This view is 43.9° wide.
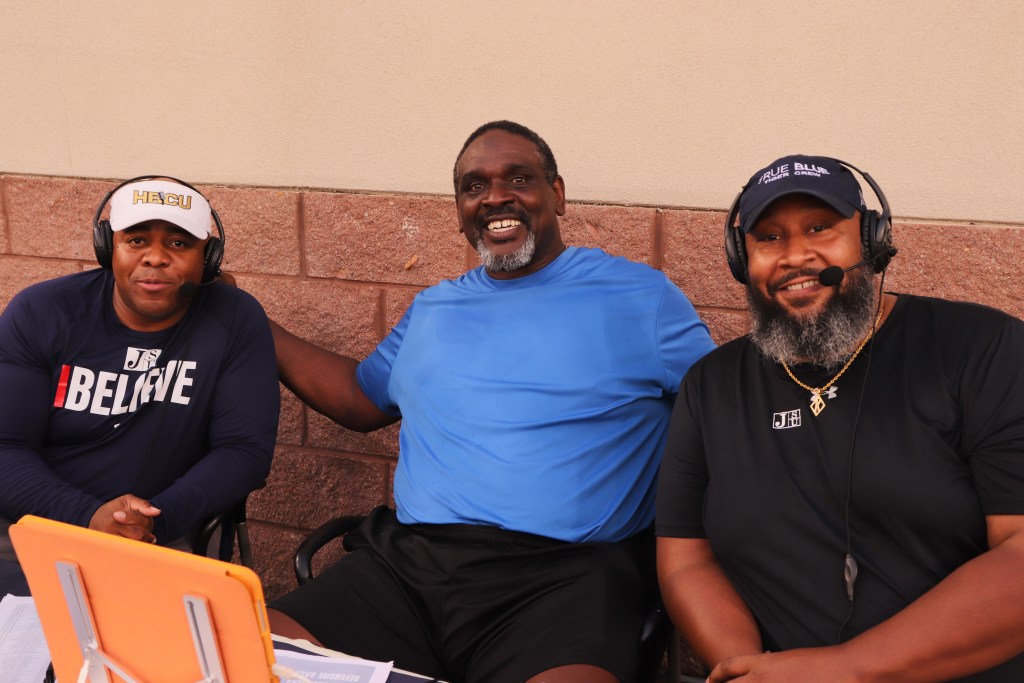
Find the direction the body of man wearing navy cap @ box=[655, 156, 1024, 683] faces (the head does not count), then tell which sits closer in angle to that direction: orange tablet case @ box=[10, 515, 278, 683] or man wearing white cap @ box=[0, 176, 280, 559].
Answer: the orange tablet case

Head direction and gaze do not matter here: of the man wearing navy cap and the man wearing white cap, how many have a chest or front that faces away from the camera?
0

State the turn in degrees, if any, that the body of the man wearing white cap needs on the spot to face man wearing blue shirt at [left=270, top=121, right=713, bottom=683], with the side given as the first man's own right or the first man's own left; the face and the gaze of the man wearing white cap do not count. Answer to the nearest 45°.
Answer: approximately 45° to the first man's own left

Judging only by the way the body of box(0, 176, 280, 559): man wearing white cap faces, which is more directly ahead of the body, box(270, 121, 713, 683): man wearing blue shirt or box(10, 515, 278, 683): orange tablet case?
the orange tablet case

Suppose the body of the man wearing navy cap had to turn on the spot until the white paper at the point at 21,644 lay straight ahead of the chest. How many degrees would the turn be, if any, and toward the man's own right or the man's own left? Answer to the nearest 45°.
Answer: approximately 45° to the man's own right

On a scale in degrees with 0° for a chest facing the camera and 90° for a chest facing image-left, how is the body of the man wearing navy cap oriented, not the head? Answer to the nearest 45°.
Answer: approximately 45°

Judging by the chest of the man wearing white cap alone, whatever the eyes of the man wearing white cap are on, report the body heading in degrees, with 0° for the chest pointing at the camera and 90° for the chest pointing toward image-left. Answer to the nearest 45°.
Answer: approximately 0°

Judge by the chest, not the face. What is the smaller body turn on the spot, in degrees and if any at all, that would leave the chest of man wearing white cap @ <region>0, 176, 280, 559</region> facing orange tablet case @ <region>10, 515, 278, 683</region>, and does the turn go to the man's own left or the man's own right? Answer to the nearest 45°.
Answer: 0° — they already face it

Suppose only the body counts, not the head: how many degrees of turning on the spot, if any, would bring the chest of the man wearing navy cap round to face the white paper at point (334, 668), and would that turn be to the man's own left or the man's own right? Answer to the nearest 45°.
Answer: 0° — they already face it

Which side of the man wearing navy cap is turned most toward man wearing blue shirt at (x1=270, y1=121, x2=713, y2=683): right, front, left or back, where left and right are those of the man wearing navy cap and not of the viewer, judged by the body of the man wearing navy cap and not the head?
right
